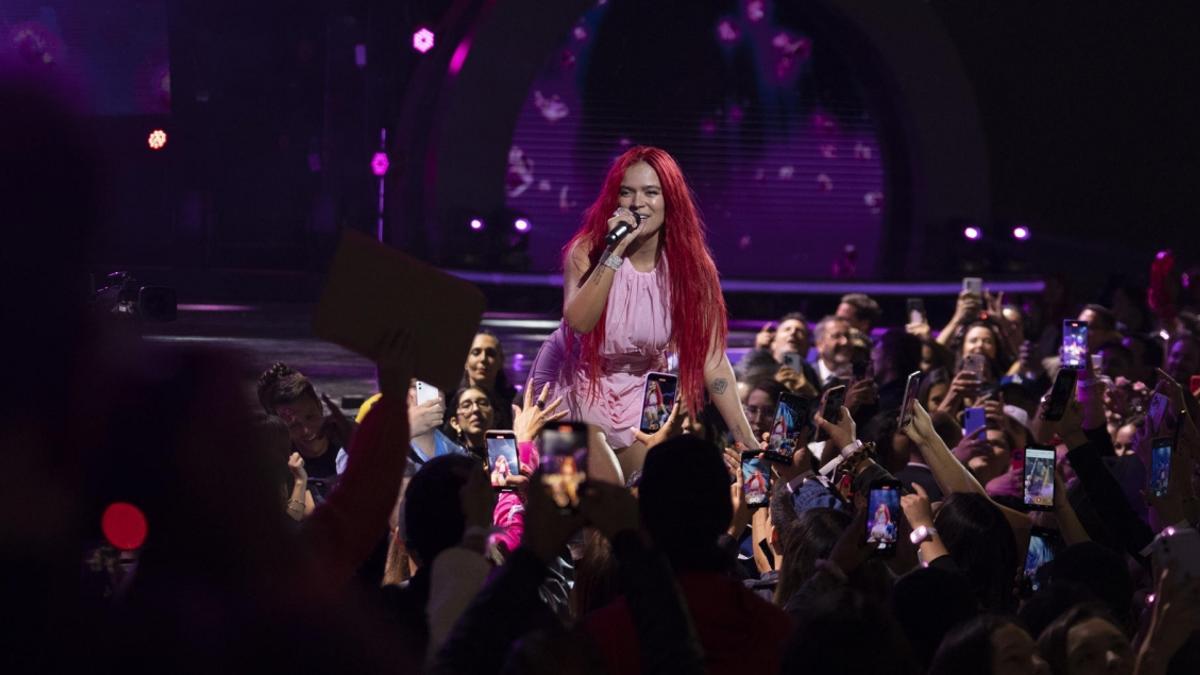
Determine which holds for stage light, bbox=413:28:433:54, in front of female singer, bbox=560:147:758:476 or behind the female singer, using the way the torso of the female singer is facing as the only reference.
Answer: behind

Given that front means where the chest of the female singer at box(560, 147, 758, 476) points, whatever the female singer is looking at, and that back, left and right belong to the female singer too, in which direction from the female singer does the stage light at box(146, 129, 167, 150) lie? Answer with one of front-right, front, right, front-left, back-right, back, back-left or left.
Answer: back-right

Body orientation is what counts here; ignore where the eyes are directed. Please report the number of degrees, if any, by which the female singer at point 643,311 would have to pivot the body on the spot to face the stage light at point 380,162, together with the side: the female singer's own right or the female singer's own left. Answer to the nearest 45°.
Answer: approximately 180°

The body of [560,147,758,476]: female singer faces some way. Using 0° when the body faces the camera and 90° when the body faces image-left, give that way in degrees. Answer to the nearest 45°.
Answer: approximately 0°

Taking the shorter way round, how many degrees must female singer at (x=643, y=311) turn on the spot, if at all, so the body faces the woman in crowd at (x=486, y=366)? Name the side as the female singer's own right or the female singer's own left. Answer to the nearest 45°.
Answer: approximately 135° to the female singer's own right
